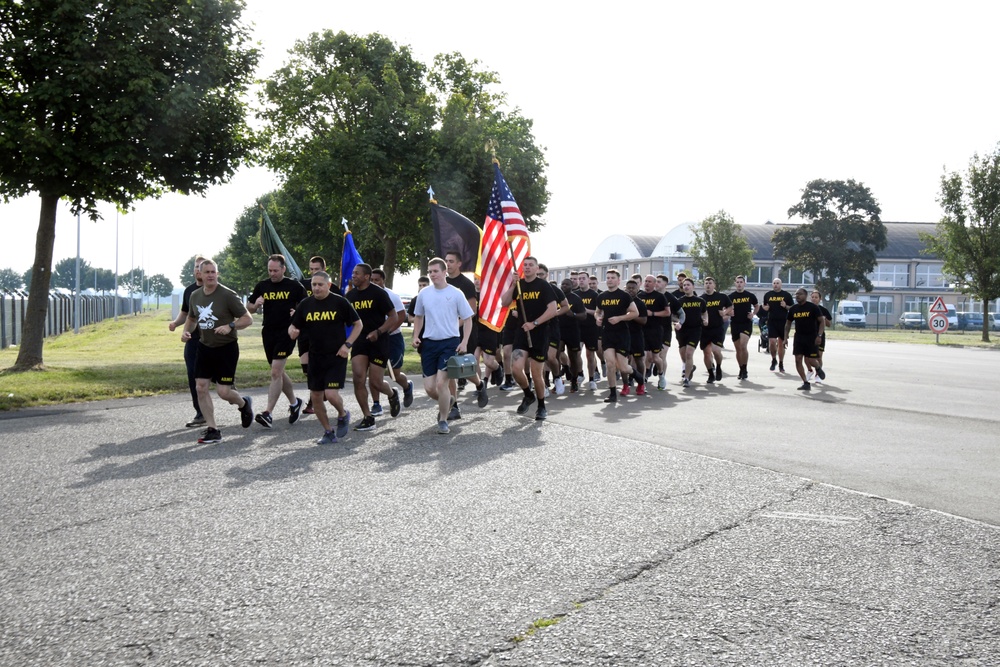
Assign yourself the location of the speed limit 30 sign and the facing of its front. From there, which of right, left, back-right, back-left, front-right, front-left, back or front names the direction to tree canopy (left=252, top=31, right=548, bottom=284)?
front-right

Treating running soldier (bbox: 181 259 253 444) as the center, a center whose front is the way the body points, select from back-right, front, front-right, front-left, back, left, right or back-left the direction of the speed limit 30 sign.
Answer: back

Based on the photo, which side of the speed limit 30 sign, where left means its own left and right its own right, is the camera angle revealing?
front

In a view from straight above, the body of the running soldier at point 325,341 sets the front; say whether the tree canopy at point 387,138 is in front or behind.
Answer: behind

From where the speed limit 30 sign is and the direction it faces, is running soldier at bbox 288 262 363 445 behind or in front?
in front

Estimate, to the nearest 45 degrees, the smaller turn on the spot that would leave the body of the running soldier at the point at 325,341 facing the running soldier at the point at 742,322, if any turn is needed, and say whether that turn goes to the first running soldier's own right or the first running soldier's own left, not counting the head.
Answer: approximately 180°

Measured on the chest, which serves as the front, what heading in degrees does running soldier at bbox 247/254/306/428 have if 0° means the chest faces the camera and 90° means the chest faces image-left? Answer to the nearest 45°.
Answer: approximately 45°

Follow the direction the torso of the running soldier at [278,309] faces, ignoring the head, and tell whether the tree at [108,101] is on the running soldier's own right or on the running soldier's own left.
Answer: on the running soldier's own right

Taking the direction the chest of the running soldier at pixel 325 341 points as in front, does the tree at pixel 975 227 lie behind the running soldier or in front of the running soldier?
behind

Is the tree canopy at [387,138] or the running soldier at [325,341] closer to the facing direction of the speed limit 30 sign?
the running soldier

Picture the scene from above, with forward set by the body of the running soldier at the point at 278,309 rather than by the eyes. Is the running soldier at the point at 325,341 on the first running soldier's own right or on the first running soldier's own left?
on the first running soldier's own left

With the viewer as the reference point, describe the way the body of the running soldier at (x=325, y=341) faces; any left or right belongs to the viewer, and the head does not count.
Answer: facing the viewer and to the left of the viewer

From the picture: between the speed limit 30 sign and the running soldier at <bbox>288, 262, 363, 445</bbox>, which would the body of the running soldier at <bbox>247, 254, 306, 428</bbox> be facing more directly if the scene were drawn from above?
the running soldier

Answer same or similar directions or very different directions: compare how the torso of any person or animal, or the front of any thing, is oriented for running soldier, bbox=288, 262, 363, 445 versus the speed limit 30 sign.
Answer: same or similar directions

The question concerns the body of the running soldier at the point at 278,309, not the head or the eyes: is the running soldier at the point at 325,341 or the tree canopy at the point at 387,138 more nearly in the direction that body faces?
the running soldier
